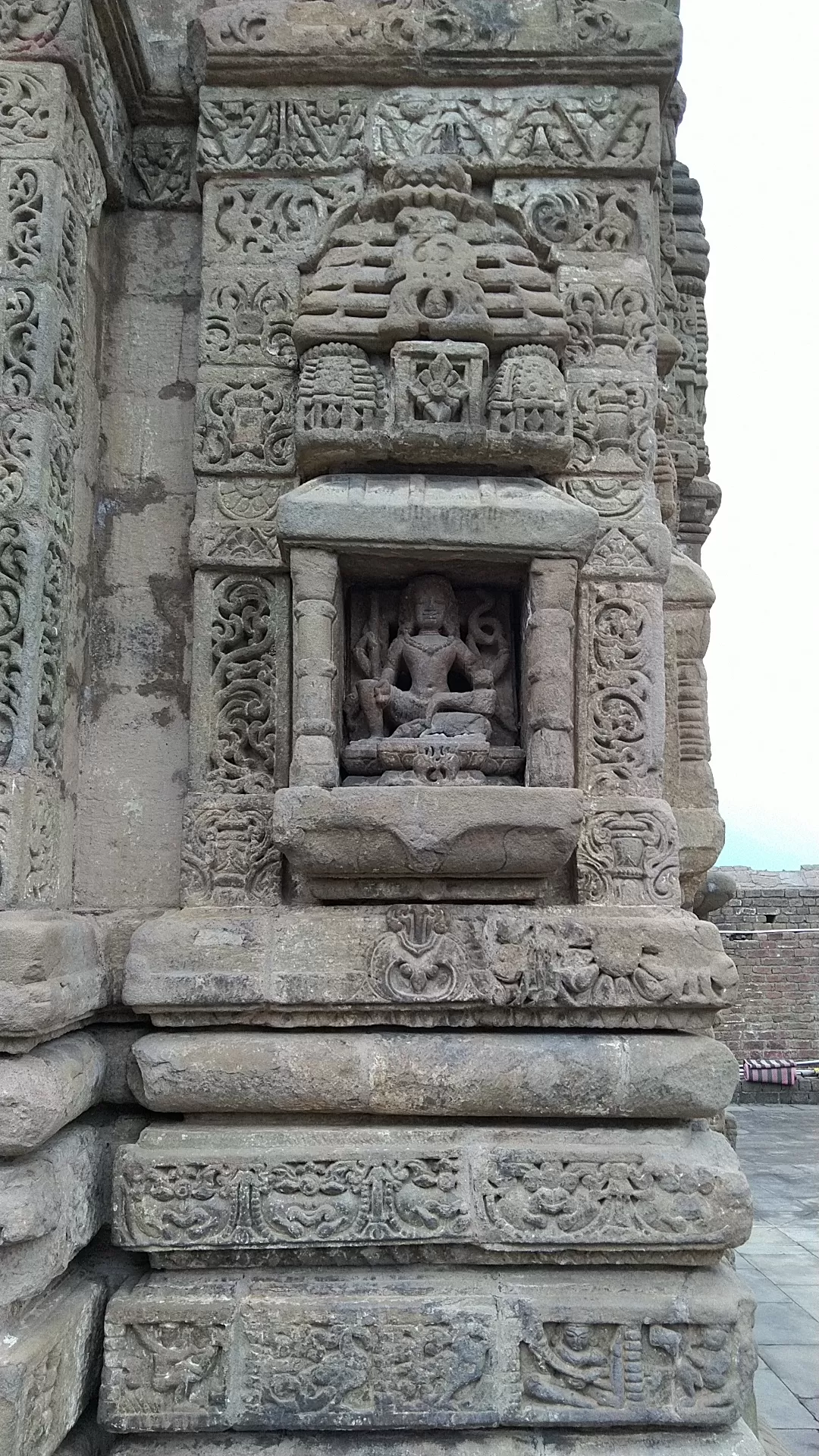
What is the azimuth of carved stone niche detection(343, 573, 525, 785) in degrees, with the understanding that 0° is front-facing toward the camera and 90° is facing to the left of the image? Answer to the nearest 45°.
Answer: approximately 0°
